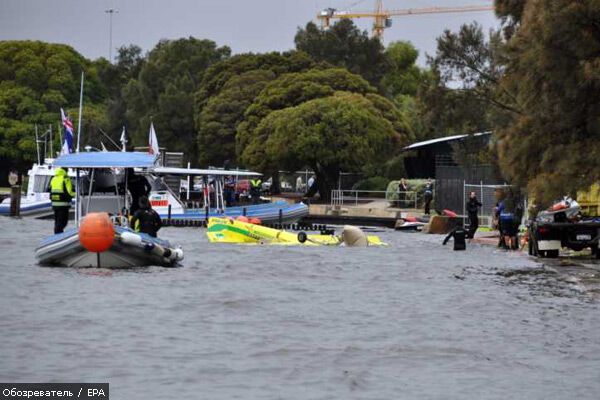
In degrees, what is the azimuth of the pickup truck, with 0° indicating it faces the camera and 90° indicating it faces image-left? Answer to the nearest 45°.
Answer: approximately 135°

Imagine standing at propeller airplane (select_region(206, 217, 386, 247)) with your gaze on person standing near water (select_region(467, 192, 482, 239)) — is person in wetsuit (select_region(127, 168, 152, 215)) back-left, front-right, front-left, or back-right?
back-right
